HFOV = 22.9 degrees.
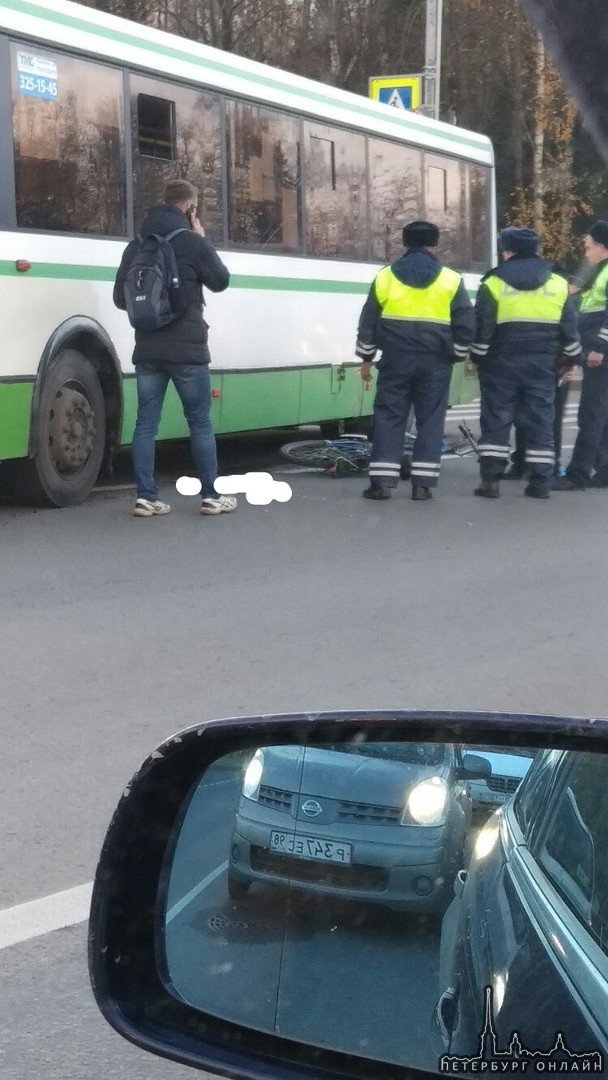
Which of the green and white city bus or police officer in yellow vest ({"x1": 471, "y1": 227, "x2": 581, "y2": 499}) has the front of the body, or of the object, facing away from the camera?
the police officer in yellow vest

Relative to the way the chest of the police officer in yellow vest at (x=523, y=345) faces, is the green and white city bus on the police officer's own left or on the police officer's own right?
on the police officer's own left

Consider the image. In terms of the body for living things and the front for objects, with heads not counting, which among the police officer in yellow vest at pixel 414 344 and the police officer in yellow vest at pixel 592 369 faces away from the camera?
the police officer in yellow vest at pixel 414 344

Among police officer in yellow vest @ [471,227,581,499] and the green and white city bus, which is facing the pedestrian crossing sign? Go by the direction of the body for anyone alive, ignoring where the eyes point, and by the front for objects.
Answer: the police officer in yellow vest

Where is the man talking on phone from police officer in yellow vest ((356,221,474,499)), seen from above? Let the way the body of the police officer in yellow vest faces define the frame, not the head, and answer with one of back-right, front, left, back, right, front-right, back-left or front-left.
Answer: back-left

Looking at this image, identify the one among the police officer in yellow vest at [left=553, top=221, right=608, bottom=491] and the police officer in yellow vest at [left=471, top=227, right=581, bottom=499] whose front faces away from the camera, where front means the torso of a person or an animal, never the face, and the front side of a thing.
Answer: the police officer in yellow vest at [left=471, top=227, right=581, bottom=499]

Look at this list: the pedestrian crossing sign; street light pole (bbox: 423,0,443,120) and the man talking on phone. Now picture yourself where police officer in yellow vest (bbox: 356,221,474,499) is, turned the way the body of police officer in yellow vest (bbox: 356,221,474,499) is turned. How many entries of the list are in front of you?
2

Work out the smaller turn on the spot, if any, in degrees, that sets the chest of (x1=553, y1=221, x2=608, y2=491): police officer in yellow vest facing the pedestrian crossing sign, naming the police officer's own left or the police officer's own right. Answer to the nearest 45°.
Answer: approximately 90° to the police officer's own right

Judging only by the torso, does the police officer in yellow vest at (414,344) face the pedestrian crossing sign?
yes

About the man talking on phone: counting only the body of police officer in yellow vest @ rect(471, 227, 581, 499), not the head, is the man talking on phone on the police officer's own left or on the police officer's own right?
on the police officer's own left

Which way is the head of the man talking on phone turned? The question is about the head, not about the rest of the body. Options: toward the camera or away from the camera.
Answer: away from the camera

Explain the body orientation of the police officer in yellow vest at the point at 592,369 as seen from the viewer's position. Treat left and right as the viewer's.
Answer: facing to the left of the viewer

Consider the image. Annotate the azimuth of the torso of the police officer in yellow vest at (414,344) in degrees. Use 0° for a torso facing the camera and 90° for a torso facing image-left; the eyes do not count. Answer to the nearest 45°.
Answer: approximately 180°

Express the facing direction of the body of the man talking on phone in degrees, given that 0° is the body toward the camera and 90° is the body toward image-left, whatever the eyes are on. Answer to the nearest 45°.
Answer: approximately 225°

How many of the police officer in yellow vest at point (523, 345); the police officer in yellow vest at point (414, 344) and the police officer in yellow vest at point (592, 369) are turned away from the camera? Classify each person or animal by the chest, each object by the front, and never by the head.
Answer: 2

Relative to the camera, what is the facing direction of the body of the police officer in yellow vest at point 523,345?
away from the camera

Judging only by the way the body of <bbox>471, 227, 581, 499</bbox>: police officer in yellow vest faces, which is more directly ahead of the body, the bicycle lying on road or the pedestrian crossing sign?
the pedestrian crossing sign

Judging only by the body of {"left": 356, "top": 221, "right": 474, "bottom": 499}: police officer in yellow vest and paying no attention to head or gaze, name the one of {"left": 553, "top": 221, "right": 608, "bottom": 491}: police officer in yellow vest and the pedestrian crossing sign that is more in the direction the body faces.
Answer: the pedestrian crossing sign

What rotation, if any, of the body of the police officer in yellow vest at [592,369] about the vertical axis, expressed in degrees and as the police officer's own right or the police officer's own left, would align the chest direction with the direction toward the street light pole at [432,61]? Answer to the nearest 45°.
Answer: approximately 90° to the police officer's own right

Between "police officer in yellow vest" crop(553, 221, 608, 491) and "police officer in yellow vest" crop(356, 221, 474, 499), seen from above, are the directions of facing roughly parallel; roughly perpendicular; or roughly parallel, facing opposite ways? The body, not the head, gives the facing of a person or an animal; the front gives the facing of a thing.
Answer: roughly perpendicular
